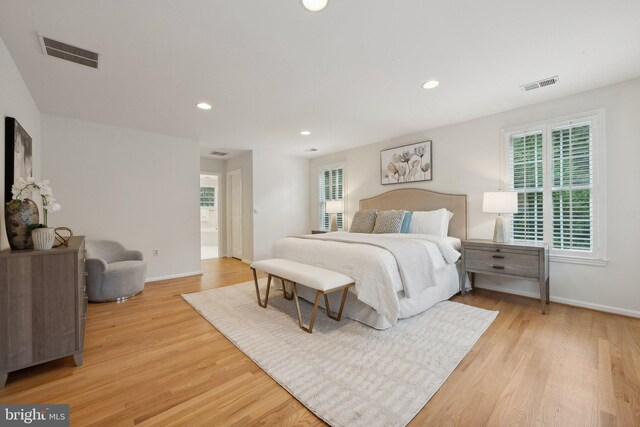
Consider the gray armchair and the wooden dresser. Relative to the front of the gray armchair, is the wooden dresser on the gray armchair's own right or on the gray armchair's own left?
on the gray armchair's own right

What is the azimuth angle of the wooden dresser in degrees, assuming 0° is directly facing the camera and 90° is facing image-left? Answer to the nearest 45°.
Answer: approximately 270°

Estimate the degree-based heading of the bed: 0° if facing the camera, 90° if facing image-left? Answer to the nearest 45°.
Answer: approximately 45°

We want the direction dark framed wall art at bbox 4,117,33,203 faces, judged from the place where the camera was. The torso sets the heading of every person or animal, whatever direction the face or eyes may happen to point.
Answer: facing to the right of the viewer
